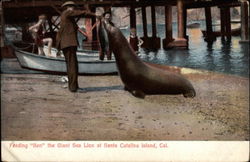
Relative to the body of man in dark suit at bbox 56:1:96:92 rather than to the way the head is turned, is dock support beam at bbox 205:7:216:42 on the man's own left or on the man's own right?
on the man's own left

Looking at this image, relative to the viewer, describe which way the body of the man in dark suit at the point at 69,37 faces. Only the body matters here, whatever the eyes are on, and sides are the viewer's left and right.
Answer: facing to the right of the viewer

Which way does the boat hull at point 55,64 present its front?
to the viewer's left

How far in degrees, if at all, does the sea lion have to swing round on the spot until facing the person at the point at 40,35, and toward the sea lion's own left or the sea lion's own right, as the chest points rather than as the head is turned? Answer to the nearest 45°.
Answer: approximately 45° to the sea lion's own right

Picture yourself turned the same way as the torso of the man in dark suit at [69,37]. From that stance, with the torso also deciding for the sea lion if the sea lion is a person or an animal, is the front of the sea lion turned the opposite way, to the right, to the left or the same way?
the opposite way

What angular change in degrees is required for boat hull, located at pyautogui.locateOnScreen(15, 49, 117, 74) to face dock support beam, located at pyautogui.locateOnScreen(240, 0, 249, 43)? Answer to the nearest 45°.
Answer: approximately 135° to its right

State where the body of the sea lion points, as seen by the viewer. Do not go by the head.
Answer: to the viewer's left

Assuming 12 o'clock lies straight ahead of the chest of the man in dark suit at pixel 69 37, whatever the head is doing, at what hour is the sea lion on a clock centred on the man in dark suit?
The sea lion is roughly at 12 o'clock from the man in dark suit.
